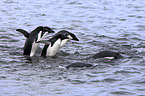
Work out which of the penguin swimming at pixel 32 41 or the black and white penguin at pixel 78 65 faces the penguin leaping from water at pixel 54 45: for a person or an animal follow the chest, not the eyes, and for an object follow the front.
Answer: the penguin swimming at pixel 32 41

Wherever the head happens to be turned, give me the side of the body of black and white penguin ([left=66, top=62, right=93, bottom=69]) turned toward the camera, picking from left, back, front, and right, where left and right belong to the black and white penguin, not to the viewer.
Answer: right

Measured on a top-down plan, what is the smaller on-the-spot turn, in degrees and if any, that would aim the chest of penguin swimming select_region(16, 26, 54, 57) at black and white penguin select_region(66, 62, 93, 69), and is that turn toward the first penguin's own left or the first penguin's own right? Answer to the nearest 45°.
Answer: approximately 45° to the first penguin's own right

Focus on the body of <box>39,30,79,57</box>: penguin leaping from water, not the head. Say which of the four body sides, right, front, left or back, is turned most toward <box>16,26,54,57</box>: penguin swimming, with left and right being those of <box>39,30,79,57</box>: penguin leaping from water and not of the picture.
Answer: back

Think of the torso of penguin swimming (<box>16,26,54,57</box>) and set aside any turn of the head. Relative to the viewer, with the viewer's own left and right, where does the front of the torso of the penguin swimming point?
facing to the right of the viewer

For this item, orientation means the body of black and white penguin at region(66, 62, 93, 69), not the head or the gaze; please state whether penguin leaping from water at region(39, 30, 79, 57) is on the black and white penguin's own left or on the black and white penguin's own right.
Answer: on the black and white penguin's own left

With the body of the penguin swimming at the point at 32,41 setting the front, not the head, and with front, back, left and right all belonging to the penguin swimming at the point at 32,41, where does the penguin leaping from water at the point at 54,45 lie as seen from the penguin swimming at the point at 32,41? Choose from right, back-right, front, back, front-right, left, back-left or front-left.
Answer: front
